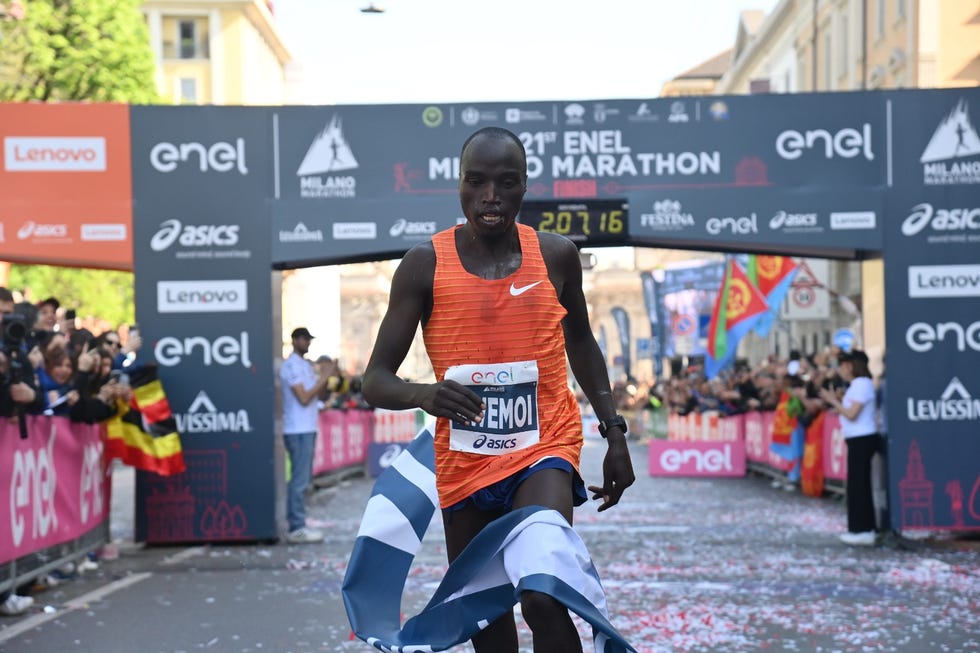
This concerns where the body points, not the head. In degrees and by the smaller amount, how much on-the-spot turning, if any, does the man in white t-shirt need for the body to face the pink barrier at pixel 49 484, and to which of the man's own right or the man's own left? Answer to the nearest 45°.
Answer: approximately 135° to the man's own right

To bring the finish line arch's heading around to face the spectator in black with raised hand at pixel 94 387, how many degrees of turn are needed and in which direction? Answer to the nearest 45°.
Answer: approximately 45° to its right

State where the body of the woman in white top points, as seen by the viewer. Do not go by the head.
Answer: to the viewer's left

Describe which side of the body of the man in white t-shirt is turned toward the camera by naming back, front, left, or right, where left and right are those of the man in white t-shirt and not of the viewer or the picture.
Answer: right

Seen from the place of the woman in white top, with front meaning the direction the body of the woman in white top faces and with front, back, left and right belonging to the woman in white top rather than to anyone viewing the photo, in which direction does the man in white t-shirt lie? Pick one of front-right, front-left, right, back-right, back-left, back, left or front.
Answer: front

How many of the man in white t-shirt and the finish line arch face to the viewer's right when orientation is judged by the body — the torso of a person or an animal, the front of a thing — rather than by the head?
1

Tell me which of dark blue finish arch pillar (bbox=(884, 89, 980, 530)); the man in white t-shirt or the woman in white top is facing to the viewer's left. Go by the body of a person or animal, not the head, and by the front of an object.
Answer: the woman in white top

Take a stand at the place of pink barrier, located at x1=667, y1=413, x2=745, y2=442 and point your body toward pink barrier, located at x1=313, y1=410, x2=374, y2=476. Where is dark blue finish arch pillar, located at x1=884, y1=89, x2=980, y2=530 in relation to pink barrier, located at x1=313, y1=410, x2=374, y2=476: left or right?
left

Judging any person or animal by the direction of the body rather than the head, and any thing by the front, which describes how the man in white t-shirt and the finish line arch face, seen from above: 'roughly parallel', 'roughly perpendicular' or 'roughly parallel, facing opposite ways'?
roughly perpendicular

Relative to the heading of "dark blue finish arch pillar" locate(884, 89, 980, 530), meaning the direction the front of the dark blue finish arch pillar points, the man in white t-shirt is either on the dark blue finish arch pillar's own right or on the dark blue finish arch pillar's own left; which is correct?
on the dark blue finish arch pillar's own right

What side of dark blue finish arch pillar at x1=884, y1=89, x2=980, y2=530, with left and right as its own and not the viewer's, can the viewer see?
front

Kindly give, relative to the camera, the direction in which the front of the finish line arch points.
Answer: facing the viewer

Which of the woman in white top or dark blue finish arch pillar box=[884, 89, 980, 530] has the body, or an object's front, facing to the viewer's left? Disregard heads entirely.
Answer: the woman in white top

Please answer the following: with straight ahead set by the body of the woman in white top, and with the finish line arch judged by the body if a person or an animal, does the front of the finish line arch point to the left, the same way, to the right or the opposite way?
to the left

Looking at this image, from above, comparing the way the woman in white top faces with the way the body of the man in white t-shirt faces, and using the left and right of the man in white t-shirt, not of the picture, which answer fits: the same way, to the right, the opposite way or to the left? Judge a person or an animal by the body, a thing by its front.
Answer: the opposite way

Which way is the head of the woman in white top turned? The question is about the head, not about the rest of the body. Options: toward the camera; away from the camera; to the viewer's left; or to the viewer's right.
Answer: to the viewer's left
